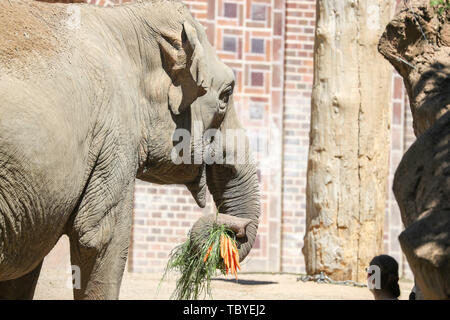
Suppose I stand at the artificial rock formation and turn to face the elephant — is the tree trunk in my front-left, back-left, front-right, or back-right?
front-right

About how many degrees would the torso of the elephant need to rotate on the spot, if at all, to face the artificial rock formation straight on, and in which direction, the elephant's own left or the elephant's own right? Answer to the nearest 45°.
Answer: approximately 45° to the elephant's own right

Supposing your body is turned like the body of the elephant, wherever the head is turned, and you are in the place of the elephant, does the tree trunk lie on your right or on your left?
on your left

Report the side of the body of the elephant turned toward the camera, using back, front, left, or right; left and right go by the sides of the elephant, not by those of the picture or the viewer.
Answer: right

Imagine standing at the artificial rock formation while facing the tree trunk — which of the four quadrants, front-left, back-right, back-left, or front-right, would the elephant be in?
front-left
